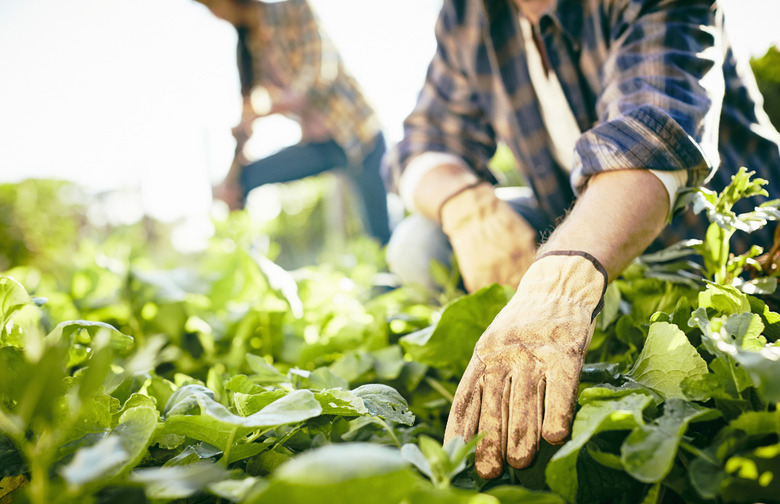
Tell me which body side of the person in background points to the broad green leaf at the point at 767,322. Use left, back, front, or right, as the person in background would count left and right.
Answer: left

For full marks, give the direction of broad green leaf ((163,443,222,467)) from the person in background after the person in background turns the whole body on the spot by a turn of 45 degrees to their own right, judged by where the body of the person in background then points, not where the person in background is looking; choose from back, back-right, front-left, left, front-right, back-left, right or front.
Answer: back-left

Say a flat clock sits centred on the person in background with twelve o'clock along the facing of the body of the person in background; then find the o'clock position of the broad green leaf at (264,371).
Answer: The broad green leaf is roughly at 9 o'clock from the person in background.

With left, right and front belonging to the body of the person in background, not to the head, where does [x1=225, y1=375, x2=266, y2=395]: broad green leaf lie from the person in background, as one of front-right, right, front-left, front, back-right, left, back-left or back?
left

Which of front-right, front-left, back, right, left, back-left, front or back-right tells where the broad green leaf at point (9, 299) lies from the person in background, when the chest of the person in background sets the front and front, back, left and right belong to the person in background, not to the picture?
left

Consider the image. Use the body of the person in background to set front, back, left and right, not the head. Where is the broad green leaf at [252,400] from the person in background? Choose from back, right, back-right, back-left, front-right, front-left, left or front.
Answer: left

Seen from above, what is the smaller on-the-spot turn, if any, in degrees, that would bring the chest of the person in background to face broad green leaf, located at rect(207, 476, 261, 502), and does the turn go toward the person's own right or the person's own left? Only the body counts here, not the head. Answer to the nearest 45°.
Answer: approximately 90° to the person's own left

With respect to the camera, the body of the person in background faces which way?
to the viewer's left
